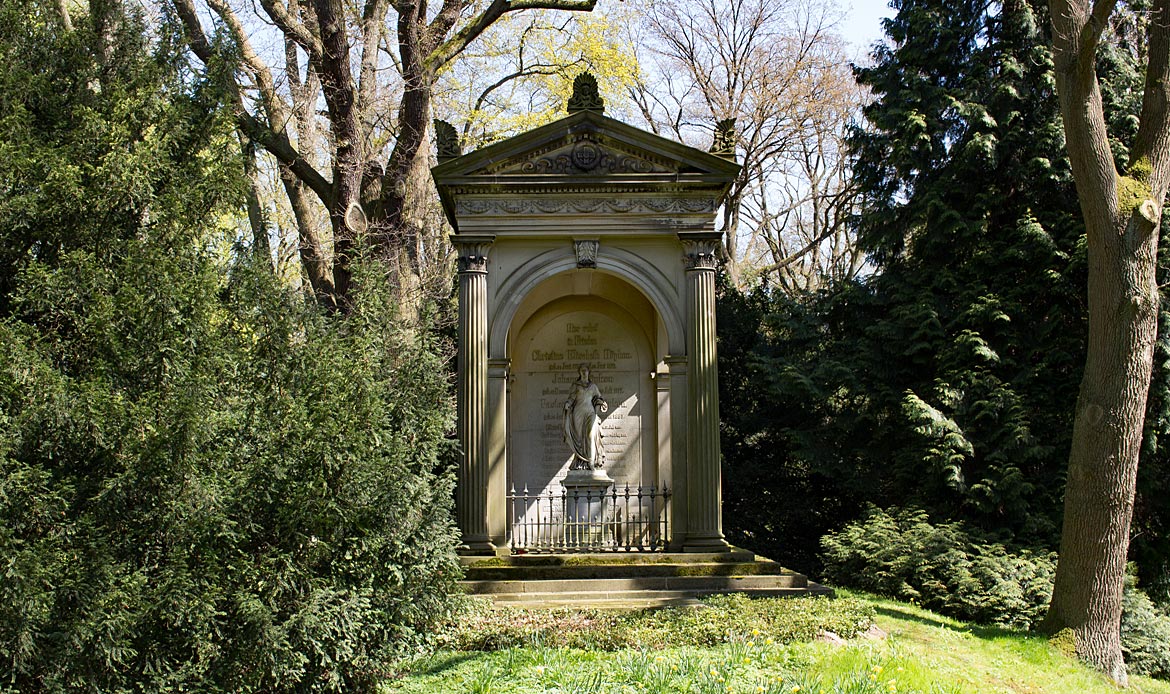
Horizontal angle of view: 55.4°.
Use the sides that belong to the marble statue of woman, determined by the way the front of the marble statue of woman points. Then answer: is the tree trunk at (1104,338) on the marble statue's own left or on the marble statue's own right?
on the marble statue's own left

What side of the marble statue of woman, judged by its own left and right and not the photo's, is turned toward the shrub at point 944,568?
left

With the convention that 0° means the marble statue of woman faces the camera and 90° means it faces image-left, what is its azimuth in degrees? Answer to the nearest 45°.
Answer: approximately 0°

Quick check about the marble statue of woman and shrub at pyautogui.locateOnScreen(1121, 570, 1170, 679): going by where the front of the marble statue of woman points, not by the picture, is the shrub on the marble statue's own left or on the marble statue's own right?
on the marble statue's own left

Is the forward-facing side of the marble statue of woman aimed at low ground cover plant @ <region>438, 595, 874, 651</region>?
yes
